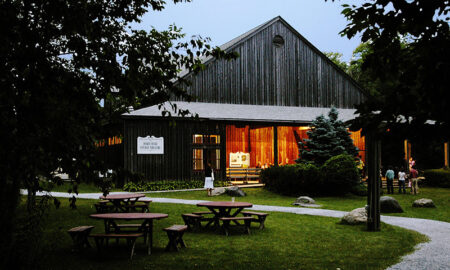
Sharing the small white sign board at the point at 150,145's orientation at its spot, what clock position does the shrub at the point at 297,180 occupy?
The shrub is roughly at 10 o'clock from the small white sign board.

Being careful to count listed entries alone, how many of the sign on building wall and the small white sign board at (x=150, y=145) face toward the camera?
2

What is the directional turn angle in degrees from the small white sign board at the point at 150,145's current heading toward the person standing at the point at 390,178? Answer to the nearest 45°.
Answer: approximately 90° to its left

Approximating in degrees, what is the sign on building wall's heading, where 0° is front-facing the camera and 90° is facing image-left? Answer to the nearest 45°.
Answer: approximately 0°

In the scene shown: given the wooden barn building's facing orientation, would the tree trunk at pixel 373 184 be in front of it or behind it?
in front

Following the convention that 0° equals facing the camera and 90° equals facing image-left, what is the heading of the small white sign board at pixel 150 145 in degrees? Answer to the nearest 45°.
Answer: approximately 0°

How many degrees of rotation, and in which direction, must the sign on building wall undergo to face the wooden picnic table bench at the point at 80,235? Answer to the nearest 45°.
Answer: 0° — it already faces it

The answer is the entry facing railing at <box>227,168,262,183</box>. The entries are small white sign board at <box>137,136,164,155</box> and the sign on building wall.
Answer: the sign on building wall

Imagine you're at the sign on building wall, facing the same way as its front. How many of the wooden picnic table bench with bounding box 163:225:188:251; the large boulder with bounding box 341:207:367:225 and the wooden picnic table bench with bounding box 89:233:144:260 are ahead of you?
3

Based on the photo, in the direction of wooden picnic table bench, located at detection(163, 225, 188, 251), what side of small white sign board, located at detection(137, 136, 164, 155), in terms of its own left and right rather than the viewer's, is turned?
front

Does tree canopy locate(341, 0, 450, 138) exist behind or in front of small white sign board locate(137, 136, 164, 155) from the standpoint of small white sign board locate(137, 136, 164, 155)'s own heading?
in front
